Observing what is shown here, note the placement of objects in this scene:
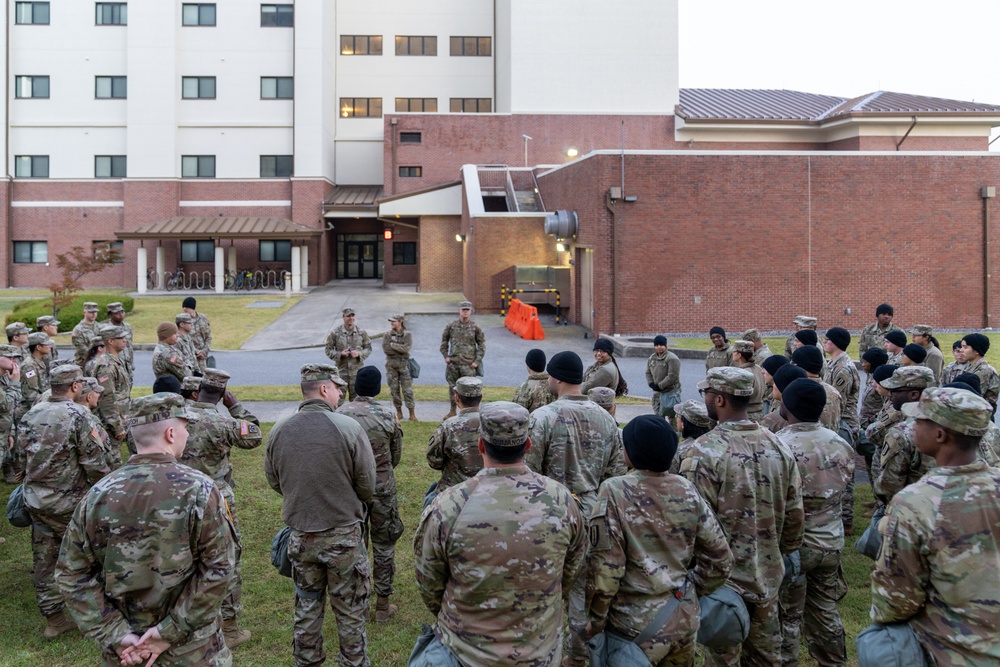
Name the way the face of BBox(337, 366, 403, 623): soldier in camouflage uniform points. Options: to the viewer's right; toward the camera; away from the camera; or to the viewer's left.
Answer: away from the camera

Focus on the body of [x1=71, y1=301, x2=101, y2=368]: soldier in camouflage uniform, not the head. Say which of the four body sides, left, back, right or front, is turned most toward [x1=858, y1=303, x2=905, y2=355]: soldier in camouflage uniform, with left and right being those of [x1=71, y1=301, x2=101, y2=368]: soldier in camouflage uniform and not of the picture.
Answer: front

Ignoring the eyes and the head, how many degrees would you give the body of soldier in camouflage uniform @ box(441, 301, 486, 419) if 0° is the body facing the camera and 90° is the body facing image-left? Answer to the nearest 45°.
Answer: approximately 0°

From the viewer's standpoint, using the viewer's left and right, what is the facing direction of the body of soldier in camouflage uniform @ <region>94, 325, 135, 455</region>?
facing to the right of the viewer

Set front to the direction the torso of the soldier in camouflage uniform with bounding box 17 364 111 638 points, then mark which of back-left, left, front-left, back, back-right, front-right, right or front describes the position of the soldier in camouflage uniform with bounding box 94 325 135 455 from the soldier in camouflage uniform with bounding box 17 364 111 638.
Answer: front-left

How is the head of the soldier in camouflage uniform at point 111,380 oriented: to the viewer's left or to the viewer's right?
to the viewer's right

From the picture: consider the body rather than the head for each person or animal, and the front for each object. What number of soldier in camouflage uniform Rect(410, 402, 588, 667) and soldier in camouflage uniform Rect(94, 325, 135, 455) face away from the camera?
1

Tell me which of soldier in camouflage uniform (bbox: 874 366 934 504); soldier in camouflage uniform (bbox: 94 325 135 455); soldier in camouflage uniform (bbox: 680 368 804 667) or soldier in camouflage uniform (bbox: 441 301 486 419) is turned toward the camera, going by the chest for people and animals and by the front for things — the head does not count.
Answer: soldier in camouflage uniform (bbox: 441 301 486 419)

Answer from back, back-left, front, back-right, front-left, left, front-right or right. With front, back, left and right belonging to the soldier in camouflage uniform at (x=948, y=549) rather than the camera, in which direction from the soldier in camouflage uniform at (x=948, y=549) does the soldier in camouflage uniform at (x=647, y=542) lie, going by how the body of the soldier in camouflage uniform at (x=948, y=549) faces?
front-left

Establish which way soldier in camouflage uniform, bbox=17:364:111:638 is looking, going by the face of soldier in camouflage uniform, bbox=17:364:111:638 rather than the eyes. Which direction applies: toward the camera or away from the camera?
away from the camera

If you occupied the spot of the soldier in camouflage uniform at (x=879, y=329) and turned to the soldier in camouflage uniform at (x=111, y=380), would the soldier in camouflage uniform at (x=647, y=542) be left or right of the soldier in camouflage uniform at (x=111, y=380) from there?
left

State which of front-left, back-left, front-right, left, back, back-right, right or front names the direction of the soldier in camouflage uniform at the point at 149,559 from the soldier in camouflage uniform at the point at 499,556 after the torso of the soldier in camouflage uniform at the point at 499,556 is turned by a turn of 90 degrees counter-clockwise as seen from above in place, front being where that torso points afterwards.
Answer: front

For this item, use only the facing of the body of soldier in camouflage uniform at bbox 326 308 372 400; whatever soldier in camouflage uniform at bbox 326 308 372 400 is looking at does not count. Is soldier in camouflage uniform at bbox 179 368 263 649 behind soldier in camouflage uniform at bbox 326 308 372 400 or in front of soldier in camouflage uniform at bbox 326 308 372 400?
in front

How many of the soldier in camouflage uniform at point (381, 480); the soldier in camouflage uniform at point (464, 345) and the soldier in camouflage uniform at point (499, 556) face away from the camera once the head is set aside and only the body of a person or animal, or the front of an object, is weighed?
2
